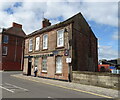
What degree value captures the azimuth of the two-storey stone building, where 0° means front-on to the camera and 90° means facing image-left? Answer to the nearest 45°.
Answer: approximately 45°

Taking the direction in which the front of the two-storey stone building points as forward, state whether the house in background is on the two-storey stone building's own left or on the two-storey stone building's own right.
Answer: on the two-storey stone building's own right
